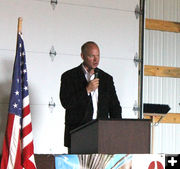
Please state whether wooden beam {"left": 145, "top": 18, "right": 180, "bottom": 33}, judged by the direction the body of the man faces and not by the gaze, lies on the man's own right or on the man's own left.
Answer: on the man's own left

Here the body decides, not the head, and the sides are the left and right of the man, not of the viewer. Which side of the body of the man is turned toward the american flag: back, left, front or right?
right

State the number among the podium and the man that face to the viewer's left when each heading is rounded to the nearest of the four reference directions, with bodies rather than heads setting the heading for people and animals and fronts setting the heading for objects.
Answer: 0

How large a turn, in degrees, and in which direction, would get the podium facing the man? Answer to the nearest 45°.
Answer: approximately 135° to its left

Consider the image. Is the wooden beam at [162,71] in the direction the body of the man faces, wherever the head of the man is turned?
no

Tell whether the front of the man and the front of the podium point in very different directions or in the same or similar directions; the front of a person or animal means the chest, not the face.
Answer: same or similar directions

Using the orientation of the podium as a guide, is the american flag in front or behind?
behind

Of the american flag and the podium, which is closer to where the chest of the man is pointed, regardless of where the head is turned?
the podium

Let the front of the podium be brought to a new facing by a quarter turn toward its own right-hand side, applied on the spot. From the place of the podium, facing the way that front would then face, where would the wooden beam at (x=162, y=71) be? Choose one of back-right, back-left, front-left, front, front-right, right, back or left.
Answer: back-right

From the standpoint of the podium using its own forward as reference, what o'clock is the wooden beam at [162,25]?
The wooden beam is roughly at 8 o'clock from the podium.

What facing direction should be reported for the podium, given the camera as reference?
facing the viewer and to the right of the viewer
